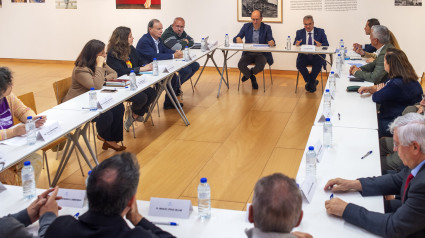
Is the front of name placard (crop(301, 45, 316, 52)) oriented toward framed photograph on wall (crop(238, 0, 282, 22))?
no

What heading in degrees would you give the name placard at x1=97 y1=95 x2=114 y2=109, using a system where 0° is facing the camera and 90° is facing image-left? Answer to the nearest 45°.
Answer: approximately 315°

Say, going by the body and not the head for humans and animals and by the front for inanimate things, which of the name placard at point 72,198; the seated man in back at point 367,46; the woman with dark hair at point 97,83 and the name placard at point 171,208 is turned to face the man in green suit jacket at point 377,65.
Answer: the woman with dark hair

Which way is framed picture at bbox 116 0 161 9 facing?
toward the camera

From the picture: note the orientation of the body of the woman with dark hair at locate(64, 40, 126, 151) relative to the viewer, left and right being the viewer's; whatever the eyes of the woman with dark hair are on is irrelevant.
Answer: facing to the right of the viewer

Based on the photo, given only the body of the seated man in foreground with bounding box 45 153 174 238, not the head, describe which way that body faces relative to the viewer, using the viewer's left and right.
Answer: facing away from the viewer

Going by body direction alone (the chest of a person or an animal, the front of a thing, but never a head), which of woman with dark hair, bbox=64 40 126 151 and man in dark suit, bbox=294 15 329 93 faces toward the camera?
the man in dark suit

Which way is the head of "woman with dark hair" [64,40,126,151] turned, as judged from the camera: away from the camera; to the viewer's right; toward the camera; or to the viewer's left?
to the viewer's right

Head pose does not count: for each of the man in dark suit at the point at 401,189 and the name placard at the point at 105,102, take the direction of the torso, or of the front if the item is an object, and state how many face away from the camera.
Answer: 0

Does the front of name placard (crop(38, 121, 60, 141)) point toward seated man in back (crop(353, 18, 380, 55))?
no

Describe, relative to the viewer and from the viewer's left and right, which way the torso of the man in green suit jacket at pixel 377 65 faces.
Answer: facing to the left of the viewer

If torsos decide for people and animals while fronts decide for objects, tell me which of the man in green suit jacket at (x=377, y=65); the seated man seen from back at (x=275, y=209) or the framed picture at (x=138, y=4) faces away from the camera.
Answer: the seated man seen from back

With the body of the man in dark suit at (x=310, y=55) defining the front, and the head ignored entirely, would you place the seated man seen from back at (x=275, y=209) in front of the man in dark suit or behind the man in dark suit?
in front

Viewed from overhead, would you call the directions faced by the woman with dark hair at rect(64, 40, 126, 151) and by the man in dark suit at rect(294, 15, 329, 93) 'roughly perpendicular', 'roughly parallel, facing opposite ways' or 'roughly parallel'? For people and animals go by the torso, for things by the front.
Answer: roughly perpendicular

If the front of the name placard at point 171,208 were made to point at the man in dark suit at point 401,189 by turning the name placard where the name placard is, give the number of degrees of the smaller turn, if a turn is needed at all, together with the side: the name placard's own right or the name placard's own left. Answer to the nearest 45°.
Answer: approximately 90° to the name placard's own left

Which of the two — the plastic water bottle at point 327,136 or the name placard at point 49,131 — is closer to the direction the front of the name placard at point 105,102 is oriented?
the plastic water bottle

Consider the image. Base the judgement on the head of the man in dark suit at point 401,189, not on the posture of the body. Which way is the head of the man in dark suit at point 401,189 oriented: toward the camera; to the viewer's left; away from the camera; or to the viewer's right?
to the viewer's left
